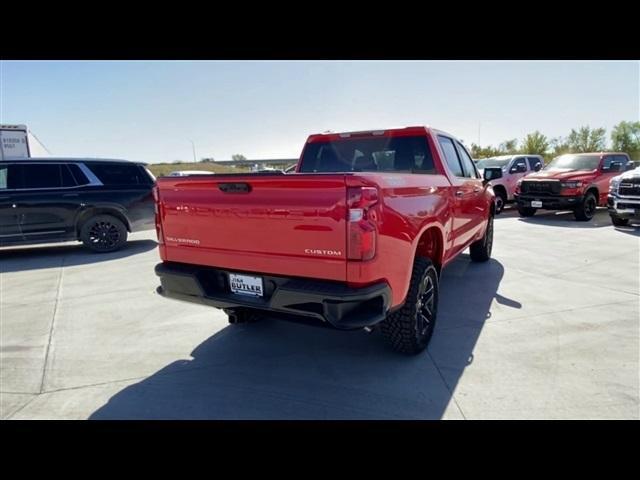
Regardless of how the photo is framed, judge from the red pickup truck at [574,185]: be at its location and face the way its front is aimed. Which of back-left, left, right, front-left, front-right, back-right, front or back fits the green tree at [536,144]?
back-right

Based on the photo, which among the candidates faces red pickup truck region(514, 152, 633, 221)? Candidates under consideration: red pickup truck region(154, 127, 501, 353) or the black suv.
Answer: red pickup truck region(154, 127, 501, 353)

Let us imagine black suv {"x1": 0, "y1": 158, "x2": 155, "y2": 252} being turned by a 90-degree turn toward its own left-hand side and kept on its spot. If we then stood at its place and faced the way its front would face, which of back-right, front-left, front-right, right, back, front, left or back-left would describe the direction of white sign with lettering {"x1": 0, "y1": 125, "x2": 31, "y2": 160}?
back

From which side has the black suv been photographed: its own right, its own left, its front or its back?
left

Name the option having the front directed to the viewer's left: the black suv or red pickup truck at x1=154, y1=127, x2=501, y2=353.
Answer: the black suv

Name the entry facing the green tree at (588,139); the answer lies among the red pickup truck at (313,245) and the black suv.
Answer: the red pickup truck

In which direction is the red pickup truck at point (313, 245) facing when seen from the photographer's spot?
facing away from the viewer and to the right of the viewer

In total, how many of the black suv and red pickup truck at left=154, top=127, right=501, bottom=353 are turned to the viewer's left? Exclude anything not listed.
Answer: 1

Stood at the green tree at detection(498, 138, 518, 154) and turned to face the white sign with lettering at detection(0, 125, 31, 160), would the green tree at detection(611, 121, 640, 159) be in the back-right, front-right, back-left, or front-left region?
back-left

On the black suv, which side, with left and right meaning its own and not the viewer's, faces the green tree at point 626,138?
back

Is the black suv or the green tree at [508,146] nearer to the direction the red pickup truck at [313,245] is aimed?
the green tree
